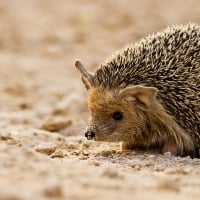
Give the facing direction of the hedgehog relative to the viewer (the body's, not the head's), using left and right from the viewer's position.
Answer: facing the viewer and to the left of the viewer

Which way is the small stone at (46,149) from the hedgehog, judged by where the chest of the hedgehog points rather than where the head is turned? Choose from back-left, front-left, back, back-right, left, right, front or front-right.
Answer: front-right
